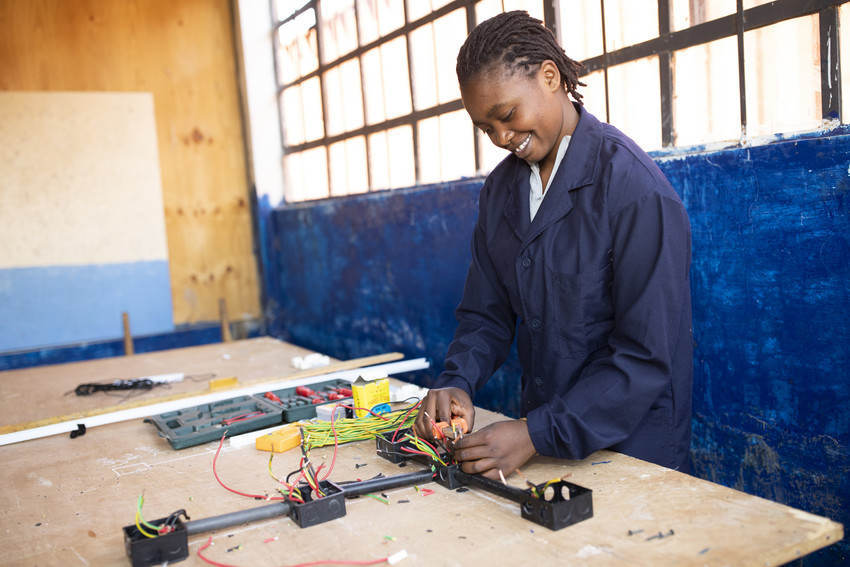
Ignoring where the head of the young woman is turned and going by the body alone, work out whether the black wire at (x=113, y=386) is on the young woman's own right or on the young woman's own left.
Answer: on the young woman's own right

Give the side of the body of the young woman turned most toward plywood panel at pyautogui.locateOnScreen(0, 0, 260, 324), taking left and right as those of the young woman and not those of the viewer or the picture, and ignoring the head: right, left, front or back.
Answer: right

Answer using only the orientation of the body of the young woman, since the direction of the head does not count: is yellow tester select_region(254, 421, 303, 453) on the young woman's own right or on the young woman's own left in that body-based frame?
on the young woman's own right

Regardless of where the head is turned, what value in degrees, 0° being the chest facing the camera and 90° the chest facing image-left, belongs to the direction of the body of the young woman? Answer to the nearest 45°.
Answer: approximately 45°

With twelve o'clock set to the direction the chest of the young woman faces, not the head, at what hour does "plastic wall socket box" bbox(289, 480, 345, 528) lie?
The plastic wall socket box is roughly at 12 o'clock from the young woman.
